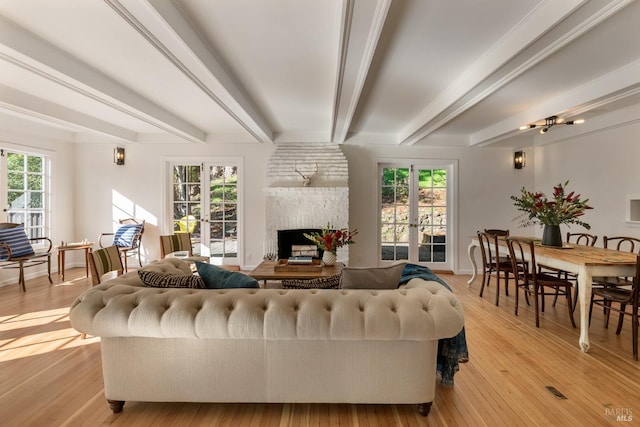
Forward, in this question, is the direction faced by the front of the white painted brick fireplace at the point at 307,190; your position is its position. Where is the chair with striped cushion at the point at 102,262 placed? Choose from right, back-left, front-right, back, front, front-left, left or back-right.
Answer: front-right

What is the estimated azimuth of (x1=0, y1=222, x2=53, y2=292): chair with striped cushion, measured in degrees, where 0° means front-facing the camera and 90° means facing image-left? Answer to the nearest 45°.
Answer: approximately 315°

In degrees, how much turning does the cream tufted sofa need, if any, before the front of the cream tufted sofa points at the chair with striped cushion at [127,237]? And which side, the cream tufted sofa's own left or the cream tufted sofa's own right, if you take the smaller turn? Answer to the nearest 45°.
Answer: approximately 45° to the cream tufted sofa's own left

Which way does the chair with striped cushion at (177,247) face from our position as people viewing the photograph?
facing the viewer and to the right of the viewer

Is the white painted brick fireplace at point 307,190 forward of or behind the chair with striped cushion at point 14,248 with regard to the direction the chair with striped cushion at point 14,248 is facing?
forward

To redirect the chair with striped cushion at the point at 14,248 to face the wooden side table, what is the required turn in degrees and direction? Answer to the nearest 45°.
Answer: approximately 45° to its left

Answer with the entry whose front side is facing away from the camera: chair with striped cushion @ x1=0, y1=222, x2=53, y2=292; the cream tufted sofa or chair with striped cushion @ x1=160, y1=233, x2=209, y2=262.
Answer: the cream tufted sofa

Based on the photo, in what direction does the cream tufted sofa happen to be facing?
away from the camera

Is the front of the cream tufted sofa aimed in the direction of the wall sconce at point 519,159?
no

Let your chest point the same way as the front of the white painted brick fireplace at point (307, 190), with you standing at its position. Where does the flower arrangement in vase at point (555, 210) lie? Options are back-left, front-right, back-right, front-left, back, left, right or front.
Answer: front-left

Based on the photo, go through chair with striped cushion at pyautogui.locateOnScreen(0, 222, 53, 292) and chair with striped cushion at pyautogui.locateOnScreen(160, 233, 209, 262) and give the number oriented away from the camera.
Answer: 0

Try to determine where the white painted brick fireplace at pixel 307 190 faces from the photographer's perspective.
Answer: facing the viewer

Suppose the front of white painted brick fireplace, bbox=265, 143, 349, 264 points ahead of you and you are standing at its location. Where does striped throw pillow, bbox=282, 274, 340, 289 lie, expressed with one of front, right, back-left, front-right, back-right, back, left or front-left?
front

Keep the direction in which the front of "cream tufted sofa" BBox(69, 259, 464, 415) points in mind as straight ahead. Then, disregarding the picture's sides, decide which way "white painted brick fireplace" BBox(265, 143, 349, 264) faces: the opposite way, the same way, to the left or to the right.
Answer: the opposite way

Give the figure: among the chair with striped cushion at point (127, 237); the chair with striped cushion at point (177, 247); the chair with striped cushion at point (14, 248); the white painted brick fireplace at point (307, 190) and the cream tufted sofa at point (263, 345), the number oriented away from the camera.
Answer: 1

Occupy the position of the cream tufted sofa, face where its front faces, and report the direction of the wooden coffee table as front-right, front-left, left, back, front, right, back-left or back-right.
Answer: front

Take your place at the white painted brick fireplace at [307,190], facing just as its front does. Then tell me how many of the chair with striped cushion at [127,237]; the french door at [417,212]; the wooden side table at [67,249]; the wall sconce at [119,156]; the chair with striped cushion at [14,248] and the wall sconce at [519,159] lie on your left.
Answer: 2

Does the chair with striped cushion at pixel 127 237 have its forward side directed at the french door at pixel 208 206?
no

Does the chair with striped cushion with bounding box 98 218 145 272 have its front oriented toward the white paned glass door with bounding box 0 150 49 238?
no

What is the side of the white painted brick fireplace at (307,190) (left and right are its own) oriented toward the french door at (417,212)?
left
